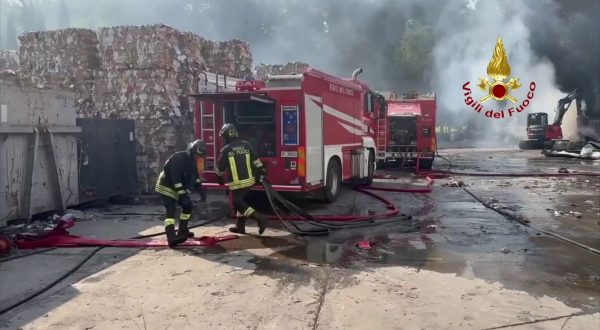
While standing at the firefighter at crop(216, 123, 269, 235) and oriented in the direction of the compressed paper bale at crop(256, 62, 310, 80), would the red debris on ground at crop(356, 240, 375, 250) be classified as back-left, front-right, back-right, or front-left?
back-right

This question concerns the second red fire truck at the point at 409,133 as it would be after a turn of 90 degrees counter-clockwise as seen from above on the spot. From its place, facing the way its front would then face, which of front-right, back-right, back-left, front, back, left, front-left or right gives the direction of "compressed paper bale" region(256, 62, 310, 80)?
front-left

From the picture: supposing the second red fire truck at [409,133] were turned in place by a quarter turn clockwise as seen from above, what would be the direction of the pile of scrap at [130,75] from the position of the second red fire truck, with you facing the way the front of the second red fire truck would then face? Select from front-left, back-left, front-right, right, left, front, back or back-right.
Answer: back-right

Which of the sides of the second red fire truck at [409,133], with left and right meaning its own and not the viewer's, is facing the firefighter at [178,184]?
back

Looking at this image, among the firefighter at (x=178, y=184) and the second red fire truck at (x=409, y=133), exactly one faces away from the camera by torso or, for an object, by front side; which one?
the second red fire truck

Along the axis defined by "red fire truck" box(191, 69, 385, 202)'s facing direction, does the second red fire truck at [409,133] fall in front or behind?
in front

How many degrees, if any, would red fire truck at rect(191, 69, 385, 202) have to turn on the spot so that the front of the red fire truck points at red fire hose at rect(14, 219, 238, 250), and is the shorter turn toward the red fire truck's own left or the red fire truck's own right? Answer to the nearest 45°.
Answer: approximately 180°

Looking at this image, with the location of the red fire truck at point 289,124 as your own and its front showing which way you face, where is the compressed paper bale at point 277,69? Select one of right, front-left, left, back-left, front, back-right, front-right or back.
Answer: front-left

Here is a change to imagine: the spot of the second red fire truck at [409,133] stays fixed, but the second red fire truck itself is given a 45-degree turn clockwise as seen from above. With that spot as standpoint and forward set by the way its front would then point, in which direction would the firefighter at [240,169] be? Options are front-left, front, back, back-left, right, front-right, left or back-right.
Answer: back-right

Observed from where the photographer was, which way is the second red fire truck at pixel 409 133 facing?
facing away from the viewer

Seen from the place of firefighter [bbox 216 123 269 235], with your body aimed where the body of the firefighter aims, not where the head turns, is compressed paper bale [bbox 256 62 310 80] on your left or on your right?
on your right

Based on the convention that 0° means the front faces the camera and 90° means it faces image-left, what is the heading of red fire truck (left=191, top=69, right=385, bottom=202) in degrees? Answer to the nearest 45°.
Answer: approximately 225°
